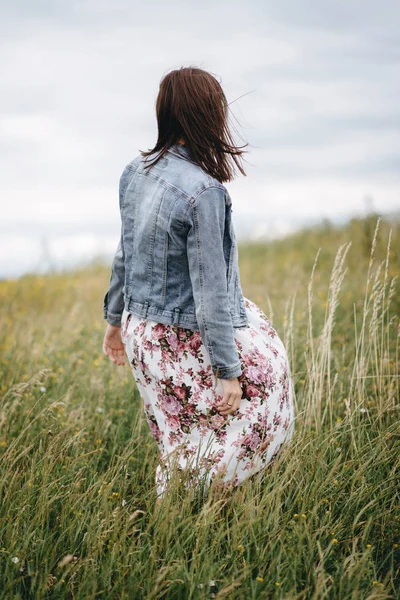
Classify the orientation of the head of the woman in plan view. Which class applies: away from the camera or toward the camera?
away from the camera

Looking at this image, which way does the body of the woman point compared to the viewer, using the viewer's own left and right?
facing away from the viewer and to the right of the viewer
